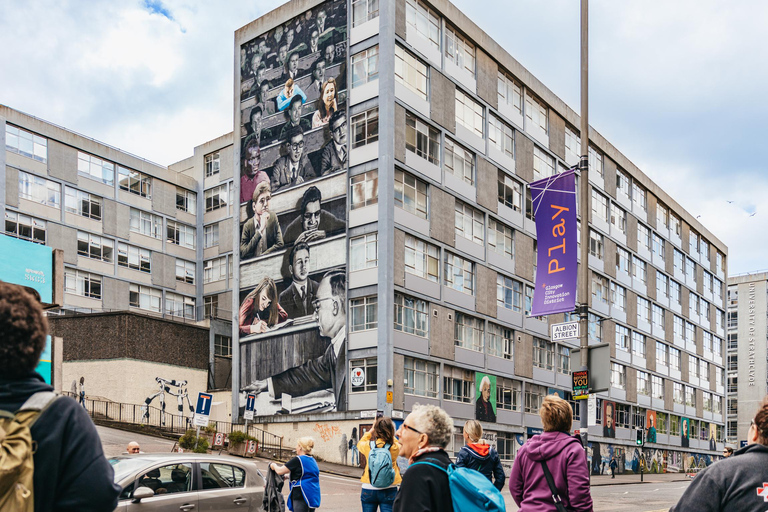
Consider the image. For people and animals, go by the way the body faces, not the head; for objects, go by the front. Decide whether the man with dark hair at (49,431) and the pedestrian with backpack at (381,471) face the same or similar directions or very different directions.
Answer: same or similar directions

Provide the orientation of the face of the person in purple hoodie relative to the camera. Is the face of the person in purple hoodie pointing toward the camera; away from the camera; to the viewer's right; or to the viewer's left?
away from the camera

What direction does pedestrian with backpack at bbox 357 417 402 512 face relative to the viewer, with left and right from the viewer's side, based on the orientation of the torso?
facing away from the viewer

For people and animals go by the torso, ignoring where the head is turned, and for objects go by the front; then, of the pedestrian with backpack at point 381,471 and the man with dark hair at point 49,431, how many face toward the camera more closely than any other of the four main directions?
0

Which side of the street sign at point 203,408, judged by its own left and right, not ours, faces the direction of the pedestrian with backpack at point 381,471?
front

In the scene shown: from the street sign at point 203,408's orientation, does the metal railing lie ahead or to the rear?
to the rear

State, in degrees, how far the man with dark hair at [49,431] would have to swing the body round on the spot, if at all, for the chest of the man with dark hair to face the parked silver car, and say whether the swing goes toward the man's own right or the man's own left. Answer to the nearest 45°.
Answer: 0° — they already face it

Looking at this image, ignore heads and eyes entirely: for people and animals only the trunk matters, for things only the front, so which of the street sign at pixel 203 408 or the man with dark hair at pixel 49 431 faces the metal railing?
the man with dark hair

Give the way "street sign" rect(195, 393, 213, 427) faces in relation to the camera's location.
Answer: facing the viewer

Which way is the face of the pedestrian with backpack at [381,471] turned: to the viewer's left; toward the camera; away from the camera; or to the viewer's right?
away from the camera

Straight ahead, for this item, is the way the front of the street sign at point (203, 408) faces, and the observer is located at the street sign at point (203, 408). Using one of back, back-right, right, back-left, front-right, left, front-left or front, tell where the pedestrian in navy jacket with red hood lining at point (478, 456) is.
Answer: front

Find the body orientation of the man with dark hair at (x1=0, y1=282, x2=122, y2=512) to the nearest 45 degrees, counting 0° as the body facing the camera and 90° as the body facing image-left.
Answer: approximately 180°

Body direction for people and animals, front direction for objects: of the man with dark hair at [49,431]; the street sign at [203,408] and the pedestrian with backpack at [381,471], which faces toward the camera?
the street sign

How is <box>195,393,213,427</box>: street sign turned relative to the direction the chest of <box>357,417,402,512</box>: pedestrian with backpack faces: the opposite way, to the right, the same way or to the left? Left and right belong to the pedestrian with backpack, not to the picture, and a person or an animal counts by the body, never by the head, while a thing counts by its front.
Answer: the opposite way

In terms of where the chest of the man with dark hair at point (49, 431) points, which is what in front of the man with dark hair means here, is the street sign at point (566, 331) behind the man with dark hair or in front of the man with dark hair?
in front

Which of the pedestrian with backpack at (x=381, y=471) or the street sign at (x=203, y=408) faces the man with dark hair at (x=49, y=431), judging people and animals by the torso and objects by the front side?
the street sign

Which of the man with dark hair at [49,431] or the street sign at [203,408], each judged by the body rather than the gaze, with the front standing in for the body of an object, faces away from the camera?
the man with dark hair
